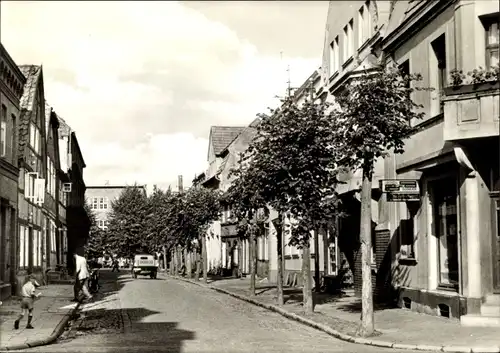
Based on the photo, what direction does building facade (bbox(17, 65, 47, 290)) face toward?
to the viewer's right

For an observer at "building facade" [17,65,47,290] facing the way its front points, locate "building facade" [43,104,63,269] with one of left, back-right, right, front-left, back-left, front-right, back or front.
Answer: left

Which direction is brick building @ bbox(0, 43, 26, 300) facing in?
to the viewer's right

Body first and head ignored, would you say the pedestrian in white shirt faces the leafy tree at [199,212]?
no

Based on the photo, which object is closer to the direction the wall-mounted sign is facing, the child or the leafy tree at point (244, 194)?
the child

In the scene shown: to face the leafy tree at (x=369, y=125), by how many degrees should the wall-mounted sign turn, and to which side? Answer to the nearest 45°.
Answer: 0° — it already faces it

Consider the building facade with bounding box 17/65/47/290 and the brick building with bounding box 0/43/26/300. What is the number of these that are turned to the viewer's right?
2

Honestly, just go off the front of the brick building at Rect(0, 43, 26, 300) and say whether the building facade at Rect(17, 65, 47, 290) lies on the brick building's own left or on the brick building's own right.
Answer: on the brick building's own left

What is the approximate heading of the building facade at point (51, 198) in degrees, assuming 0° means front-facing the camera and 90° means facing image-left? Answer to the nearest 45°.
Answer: approximately 270°

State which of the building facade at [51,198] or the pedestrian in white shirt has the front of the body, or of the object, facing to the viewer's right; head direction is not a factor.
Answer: the building facade

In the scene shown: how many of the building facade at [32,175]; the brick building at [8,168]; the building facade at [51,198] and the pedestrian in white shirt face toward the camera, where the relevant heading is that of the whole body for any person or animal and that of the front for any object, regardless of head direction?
0
